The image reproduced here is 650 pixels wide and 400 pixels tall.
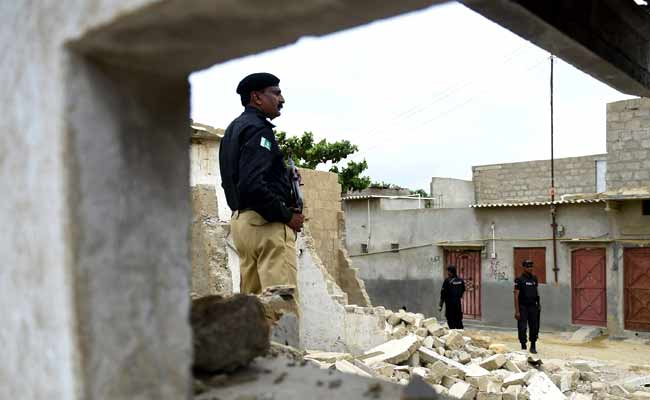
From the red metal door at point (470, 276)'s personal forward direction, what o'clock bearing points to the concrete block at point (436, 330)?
The concrete block is roughly at 12 o'clock from the red metal door.

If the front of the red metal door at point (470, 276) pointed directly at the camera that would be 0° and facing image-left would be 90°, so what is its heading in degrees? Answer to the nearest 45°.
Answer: approximately 0°

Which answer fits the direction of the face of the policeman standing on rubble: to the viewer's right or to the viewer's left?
to the viewer's right

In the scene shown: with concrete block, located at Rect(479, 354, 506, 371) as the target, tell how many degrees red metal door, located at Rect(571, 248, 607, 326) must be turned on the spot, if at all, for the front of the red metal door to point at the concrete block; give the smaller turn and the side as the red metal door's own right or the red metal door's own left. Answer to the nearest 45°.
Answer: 0° — it already faces it

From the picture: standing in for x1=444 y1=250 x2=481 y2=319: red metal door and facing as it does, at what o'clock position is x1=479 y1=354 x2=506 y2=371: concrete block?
The concrete block is roughly at 12 o'clock from the red metal door.

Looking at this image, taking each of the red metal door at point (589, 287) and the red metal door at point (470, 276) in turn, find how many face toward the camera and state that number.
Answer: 2

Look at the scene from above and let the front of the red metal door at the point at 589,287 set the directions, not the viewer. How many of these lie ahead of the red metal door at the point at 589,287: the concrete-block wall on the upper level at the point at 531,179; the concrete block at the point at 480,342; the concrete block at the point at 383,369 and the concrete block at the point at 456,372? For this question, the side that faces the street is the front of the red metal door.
3

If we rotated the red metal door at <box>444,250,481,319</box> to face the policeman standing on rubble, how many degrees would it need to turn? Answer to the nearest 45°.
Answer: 0° — it already faces them

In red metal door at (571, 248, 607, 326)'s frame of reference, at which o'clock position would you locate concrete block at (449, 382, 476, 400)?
The concrete block is roughly at 12 o'clock from the red metal door.
